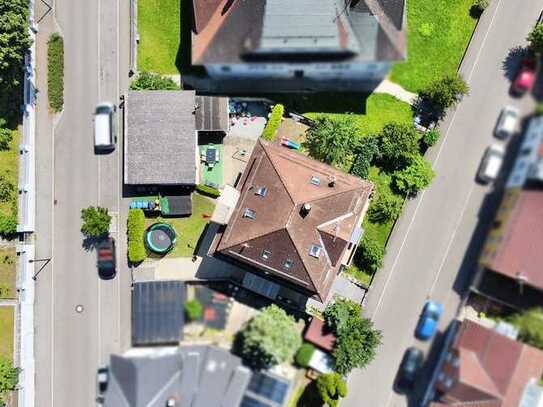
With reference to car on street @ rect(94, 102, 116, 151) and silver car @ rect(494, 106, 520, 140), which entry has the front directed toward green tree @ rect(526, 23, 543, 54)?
the silver car

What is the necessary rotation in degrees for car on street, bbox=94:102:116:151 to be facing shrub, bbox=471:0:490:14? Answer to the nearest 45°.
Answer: approximately 90° to its right

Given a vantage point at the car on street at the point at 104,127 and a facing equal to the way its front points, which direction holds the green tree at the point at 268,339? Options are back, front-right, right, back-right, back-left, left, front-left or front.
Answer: back-right

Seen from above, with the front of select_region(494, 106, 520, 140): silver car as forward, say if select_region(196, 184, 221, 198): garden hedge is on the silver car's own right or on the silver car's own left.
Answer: on the silver car's own left

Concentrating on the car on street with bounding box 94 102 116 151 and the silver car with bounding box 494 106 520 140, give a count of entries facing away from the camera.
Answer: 2

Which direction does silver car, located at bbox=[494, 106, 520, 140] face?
away from the camera

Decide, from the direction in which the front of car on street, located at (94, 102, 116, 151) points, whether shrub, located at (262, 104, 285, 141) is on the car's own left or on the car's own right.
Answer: on the car's own right

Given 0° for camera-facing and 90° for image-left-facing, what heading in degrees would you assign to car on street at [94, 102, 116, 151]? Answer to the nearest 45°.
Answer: approximately 180°

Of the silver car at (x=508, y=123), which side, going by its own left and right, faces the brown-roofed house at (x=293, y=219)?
left
